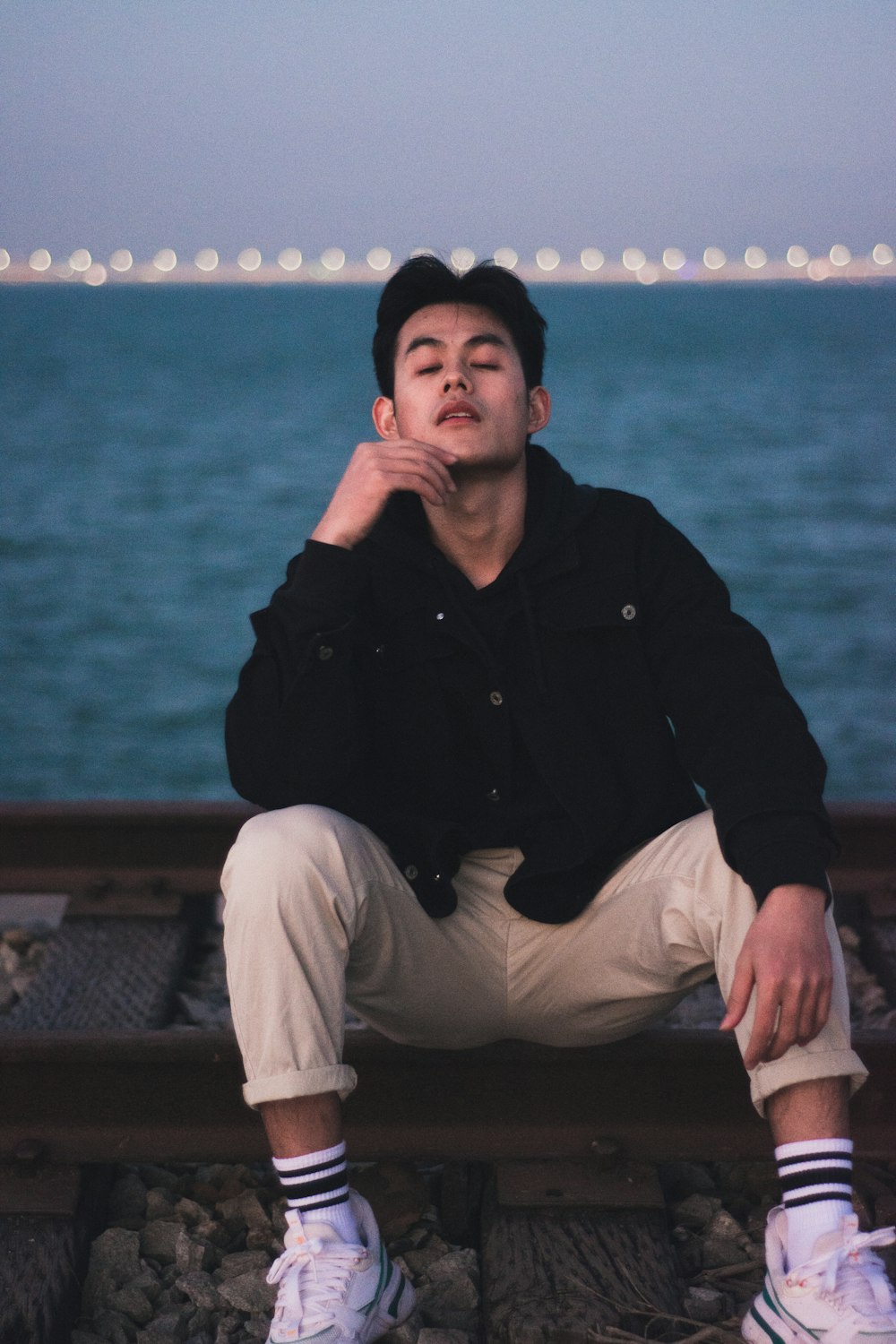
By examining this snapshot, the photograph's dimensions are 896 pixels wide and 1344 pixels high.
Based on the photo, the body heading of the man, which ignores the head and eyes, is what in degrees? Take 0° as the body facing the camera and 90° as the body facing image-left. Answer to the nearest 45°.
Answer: approximately 0°
